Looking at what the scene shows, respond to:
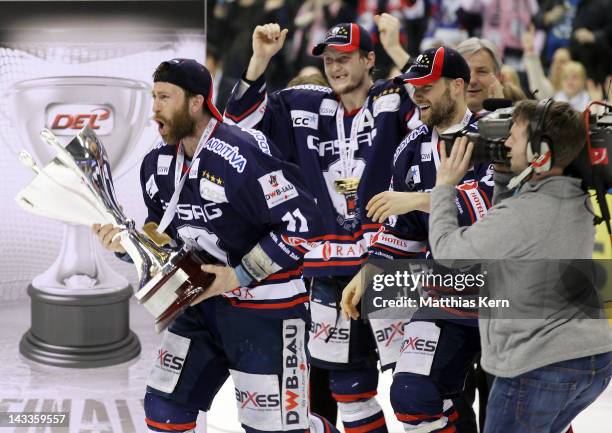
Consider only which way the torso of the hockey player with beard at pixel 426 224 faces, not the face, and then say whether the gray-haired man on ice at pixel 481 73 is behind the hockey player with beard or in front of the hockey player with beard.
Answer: behind

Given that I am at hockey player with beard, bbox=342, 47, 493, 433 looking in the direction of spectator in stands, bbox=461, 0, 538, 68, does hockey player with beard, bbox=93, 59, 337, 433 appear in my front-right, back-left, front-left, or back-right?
back-left

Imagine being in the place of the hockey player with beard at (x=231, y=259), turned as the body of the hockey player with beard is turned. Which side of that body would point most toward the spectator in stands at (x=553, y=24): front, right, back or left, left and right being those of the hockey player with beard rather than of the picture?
back

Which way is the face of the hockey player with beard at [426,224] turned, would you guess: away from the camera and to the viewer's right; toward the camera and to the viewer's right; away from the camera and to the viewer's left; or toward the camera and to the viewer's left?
toward the camera and to the viewer's left

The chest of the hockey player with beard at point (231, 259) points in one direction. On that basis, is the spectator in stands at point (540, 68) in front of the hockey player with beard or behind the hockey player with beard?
behind

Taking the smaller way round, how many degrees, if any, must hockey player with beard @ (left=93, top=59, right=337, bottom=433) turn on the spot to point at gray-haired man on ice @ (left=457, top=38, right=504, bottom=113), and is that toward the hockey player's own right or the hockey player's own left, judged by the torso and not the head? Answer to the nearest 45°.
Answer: approximately 180°

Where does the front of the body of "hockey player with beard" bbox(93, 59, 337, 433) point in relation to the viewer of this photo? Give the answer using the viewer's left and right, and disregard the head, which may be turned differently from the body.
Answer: facing the viewer and to the left of the viewer

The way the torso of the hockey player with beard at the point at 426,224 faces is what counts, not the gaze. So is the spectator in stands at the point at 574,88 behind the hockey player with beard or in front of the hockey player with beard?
behind

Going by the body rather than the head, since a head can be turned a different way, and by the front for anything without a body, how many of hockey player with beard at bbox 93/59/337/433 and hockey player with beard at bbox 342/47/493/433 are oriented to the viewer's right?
0

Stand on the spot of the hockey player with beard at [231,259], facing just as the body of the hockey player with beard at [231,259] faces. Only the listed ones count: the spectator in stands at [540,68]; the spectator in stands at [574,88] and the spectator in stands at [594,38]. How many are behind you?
3
